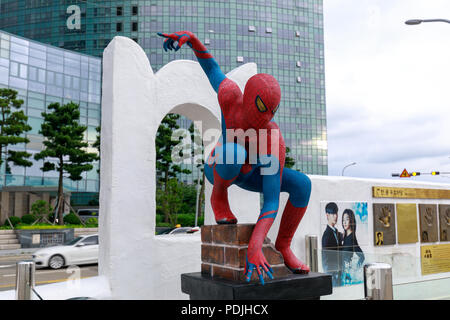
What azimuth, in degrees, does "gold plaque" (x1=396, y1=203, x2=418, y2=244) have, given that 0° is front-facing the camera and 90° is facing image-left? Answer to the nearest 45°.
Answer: approximately 0°

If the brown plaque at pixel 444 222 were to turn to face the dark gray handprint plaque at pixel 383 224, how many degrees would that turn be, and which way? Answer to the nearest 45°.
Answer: approximately 45° to its right

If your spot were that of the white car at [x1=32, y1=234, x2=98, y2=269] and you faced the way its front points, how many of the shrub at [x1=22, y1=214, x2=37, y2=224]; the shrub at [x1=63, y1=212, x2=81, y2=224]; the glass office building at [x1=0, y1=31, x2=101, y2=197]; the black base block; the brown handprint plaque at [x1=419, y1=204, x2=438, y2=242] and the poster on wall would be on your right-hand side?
3

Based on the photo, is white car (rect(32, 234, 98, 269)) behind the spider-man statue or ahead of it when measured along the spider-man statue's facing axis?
behind

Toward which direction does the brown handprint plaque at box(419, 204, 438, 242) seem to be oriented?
toward the camera

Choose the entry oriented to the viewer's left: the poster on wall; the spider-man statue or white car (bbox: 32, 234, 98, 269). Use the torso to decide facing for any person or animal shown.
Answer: the white car

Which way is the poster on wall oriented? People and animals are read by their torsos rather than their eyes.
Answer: toward the camera

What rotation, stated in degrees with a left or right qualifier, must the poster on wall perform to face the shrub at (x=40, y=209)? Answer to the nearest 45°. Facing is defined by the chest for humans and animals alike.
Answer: approximately 135° to its right

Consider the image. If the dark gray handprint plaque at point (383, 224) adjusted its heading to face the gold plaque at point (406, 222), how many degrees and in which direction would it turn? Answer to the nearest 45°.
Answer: approximately 135° to its left
